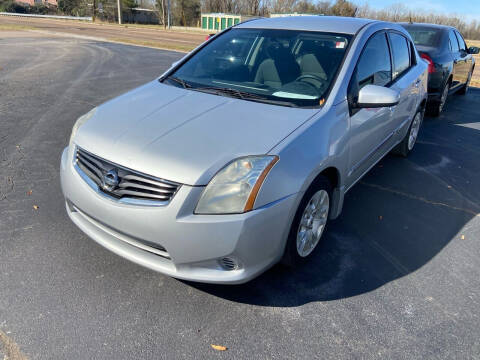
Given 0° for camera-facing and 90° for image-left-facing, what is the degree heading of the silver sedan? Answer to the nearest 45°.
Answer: approximately 45°
